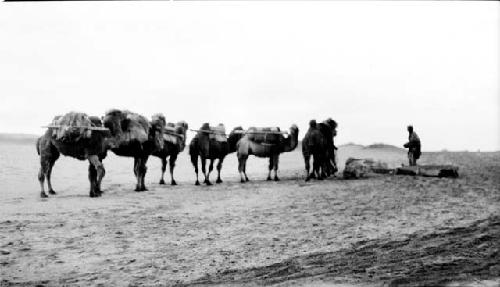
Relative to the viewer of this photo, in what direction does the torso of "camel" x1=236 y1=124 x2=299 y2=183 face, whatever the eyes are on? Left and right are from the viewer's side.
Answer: facing to the right of the viewer

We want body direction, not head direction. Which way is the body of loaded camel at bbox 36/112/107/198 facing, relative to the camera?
to the viewer's right

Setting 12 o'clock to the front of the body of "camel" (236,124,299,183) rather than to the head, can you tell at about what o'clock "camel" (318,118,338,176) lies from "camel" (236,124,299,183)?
"camel" (318,118,338,176) is roughly at 12 o'clock from "camel" (236,124,299,183).

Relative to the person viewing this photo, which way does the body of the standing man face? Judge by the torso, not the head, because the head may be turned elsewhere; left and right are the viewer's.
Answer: facing to the left of the viewer

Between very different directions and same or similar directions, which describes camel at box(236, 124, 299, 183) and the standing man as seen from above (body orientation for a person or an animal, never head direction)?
very different directions

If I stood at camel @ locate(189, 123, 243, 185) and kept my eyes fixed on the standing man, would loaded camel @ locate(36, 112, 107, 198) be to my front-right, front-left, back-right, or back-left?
back-right
